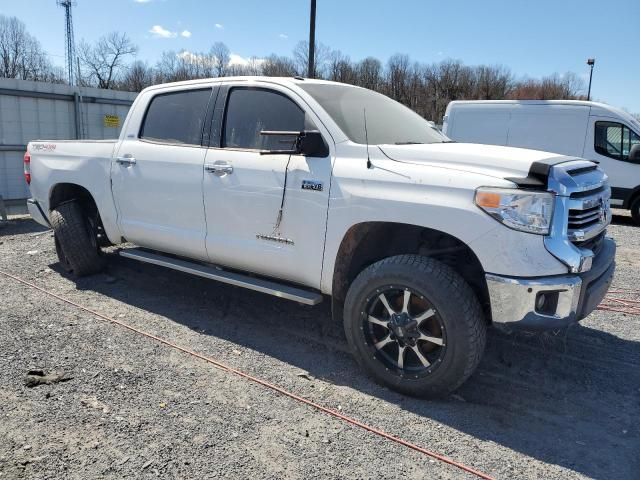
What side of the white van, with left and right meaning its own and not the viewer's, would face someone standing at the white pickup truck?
right

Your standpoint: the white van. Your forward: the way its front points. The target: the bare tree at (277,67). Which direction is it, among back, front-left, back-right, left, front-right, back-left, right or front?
back-left

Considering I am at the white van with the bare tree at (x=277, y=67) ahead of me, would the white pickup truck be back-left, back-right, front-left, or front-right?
back-left

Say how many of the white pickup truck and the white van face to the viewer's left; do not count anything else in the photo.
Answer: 0

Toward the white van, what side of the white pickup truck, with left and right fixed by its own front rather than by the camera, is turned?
left

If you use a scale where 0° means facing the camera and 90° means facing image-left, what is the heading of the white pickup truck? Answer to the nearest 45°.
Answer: approximately 315°

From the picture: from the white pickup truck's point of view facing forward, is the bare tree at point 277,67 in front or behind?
behind

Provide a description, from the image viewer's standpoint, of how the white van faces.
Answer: facing to the right of the viewer

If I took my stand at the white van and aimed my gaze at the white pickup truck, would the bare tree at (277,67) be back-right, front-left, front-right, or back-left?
back-right
